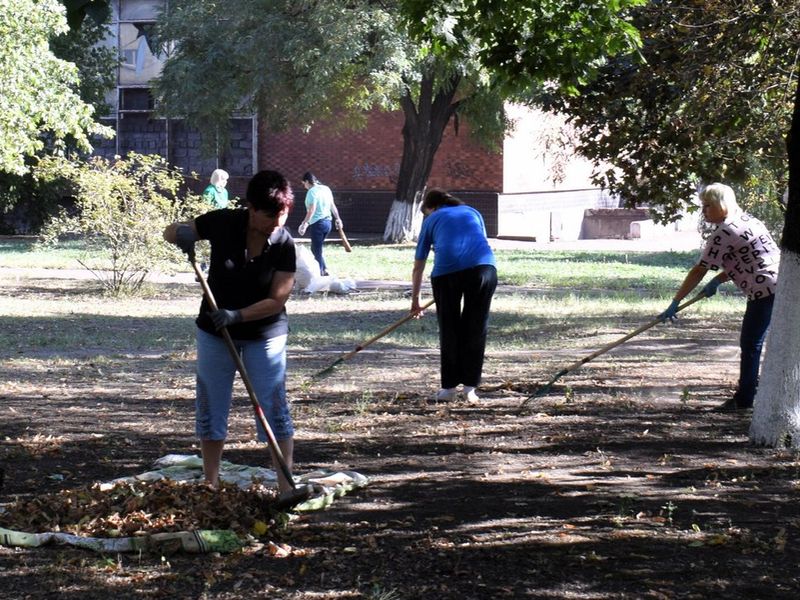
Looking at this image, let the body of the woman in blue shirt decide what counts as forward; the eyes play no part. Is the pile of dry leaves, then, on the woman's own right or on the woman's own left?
on the woman's own left

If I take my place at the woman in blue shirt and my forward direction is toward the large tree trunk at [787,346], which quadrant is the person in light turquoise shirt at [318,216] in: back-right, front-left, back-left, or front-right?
back-left

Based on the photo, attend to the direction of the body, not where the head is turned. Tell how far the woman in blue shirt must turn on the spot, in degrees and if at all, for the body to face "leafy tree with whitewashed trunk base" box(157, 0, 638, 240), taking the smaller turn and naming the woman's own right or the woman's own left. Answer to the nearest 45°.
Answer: approximately 45° to the woman's own right

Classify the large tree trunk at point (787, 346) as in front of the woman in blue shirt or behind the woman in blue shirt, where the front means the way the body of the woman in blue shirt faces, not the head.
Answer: behind

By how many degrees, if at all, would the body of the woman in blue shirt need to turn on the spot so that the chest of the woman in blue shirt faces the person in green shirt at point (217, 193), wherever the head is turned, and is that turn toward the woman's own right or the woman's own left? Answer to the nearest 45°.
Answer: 0° — they already face them

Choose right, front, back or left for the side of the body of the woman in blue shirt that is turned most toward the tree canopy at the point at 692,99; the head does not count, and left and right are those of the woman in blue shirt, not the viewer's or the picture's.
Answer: right

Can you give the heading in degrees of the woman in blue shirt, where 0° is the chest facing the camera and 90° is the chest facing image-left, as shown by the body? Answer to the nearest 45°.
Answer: approximately 135°

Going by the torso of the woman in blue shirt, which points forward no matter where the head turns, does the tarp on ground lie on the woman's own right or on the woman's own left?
on the woman's own left
